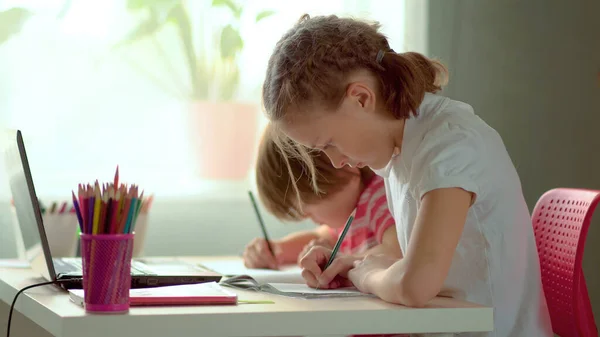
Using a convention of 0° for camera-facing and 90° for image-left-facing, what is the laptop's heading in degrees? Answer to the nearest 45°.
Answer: approximately 270°

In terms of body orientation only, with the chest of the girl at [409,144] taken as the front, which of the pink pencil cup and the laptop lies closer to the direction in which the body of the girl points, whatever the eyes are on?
the laptop

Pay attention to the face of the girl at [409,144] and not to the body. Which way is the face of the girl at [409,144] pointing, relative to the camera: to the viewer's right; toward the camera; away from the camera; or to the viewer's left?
to the viewer's left

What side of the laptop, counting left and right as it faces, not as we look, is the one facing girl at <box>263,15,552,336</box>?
front

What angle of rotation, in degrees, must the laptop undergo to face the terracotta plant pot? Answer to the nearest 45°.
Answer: approximately 45° to its left

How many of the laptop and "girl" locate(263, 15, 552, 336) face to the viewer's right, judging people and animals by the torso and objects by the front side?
1

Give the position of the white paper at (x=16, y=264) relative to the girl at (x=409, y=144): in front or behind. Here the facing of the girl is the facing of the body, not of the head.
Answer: in front

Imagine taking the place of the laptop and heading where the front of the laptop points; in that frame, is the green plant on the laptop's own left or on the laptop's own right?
on the laptop's own left

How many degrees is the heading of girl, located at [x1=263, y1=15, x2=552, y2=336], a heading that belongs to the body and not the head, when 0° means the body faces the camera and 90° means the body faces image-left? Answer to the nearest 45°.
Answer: approximately 90°

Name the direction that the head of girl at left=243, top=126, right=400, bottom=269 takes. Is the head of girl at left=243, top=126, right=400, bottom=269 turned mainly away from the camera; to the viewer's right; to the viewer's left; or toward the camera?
to the viewer's left

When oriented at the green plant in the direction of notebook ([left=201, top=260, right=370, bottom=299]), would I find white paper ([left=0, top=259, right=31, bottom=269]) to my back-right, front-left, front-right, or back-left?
front-right

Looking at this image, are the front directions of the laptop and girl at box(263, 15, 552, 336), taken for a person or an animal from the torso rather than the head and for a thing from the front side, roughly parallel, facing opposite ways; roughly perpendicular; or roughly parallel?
roughly parallel, facing opposite ways
